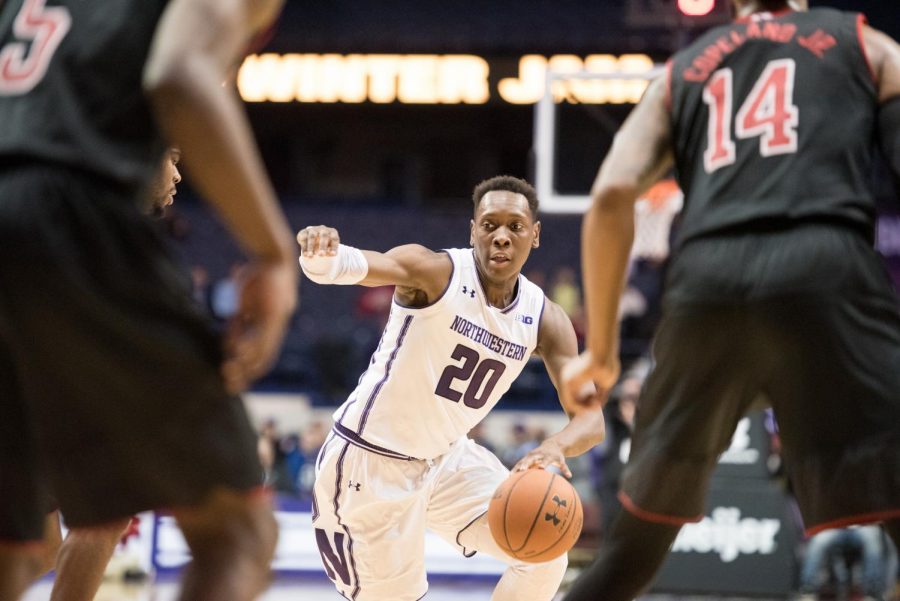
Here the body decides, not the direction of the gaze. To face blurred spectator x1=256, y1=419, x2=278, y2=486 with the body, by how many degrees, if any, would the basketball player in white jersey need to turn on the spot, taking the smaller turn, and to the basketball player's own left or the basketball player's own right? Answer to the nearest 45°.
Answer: approximately 135° to the basketball player's own left

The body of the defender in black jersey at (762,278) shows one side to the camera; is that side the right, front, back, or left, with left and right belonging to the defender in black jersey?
back

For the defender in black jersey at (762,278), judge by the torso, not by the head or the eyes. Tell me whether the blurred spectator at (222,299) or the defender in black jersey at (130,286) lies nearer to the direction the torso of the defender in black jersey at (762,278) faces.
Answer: the blurred spectator

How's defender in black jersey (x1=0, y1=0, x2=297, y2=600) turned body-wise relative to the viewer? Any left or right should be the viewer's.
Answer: facing away from the viewer and to the right of the viewer

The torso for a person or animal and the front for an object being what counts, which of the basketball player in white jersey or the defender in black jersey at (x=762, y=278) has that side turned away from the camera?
the defender in black jersey

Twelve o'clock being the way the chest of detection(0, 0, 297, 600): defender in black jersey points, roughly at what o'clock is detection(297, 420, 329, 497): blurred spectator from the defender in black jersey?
The blurred spectator is roughly at 11 o'clock from the defender in black jersey.

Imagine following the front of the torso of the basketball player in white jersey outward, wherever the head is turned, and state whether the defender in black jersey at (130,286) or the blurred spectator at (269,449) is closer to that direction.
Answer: the defender in black jersey

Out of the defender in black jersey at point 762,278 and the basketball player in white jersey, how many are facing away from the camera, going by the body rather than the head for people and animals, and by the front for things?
1

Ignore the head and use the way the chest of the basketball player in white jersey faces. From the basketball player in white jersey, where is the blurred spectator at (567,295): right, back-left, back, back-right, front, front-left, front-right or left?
back-left

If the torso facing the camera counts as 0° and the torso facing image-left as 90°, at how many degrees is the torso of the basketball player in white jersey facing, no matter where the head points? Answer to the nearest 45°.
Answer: approximately 315°

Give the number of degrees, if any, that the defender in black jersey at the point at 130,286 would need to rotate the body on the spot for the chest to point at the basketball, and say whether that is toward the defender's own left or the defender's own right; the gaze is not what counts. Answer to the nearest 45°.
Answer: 0° — they already face it
